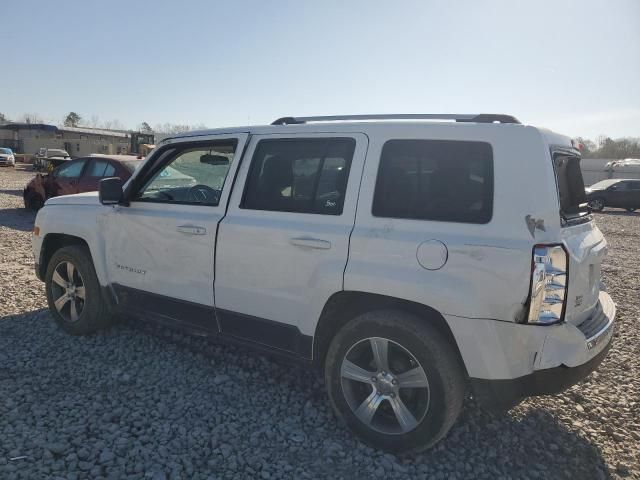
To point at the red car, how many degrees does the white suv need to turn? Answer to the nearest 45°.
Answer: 0° — it already faces it

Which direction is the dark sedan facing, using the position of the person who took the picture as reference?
facing to the left of the viewer

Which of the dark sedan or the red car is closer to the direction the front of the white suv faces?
the red car

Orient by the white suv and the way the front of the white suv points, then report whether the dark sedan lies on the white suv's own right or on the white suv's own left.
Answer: on the white suv's own right

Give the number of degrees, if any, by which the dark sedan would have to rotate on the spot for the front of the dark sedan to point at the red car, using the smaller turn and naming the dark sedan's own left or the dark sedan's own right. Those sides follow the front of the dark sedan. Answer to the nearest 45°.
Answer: approximately 45° to the dark sedan's own left

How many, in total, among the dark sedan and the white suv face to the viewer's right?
0

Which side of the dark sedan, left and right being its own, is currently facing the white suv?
left

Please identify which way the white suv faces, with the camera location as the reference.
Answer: facing away from the viewer and to the left of the viewer
